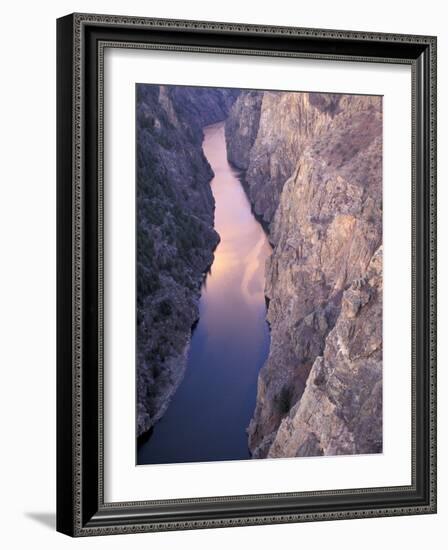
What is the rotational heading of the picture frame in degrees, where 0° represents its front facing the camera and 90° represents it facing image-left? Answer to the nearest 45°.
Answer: approximately 315°
